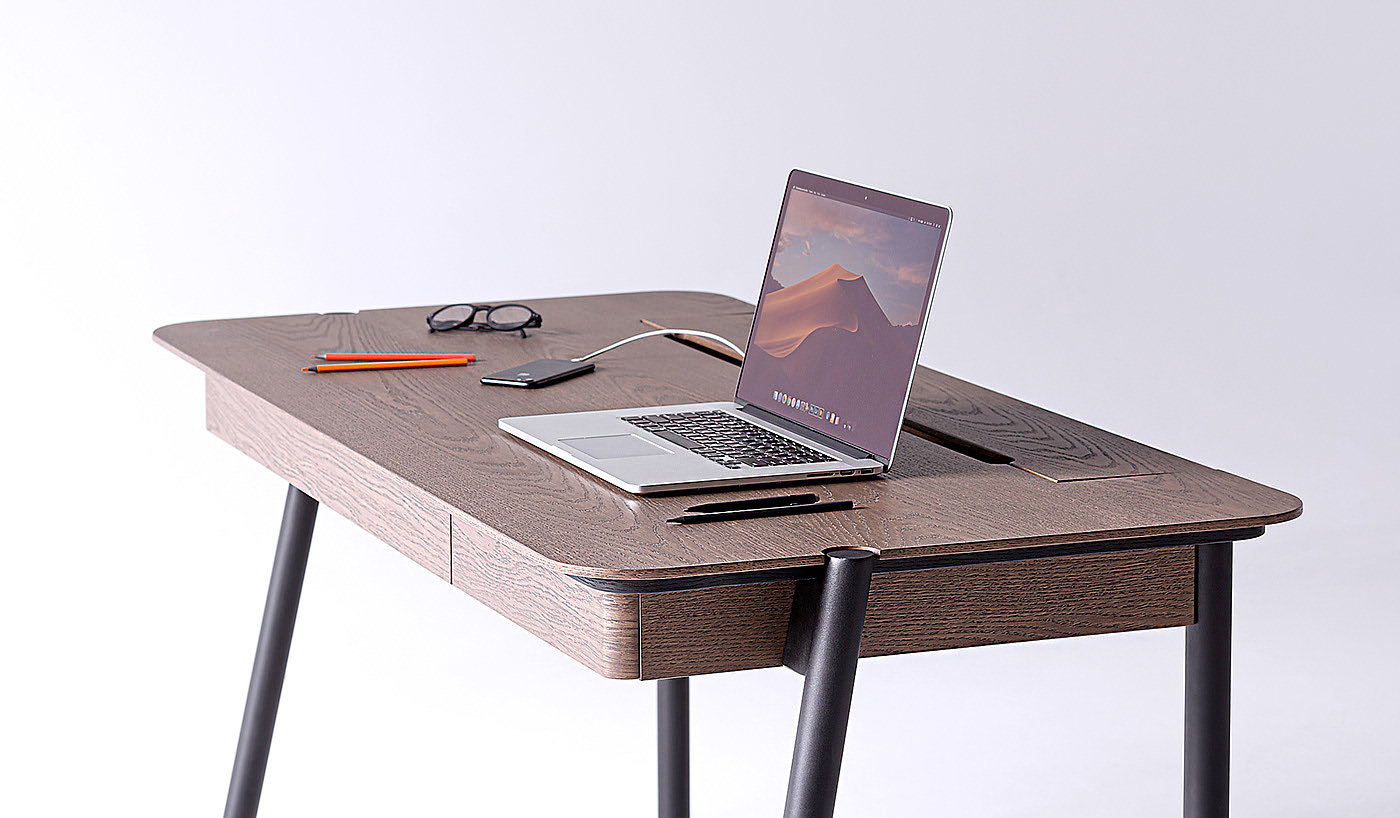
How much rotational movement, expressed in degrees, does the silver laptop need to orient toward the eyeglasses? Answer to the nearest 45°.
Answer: approximately 90° to its right

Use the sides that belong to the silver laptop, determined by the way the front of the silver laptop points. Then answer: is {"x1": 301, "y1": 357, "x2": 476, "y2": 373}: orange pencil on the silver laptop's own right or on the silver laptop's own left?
on the silver laptop's own right

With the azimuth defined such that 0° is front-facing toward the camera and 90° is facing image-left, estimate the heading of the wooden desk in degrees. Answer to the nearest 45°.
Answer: approximately 45°

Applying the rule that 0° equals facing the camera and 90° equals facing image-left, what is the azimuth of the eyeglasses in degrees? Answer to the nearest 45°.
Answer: approximately 0°

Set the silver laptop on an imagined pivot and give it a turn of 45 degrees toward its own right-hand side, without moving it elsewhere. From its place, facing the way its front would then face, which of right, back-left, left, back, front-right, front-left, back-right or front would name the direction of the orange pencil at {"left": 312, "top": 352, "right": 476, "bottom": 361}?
front-right

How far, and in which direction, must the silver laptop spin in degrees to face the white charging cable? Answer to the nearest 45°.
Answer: approximately 135° to its right
